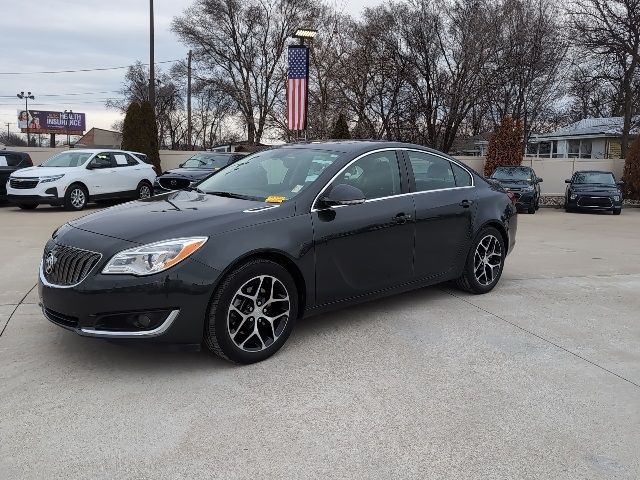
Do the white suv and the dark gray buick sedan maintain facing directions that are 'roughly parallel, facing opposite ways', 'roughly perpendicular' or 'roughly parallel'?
roughly parallel

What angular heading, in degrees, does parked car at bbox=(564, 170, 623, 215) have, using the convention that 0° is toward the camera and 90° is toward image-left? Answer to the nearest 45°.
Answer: approximately 0°

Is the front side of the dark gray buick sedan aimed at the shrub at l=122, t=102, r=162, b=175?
no

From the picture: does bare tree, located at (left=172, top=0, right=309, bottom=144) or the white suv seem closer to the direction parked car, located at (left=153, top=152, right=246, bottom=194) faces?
the white suv

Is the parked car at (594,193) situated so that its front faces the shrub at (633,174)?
no

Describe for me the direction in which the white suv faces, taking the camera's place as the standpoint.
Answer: facing the viewer and to the left of the viewer

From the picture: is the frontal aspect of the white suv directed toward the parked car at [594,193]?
no

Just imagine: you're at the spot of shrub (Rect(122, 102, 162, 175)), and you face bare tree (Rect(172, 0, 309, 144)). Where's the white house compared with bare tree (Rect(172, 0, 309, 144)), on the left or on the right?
right

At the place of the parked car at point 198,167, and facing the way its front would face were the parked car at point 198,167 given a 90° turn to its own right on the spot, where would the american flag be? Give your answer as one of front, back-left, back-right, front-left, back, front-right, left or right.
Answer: back

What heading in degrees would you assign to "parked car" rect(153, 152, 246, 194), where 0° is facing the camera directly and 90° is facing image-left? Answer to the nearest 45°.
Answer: approximately 45°

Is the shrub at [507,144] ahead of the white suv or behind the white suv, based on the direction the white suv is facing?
behind

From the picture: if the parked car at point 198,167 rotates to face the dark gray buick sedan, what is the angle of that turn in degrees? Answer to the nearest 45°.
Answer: approximately 45° to its left

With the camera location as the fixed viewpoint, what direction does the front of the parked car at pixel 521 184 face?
facing the viewer

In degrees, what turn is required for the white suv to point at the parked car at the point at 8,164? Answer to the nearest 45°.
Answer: approximately 90° to its right

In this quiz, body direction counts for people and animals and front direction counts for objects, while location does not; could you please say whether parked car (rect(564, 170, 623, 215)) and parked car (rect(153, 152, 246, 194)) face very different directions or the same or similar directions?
same or similar directions

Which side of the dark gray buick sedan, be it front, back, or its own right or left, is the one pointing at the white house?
back

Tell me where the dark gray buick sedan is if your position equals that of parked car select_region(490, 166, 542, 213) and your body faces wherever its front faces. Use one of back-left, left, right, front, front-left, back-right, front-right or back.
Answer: front

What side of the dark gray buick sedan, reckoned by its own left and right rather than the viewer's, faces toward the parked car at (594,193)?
back

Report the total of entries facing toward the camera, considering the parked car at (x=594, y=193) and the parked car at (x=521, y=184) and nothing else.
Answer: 2
